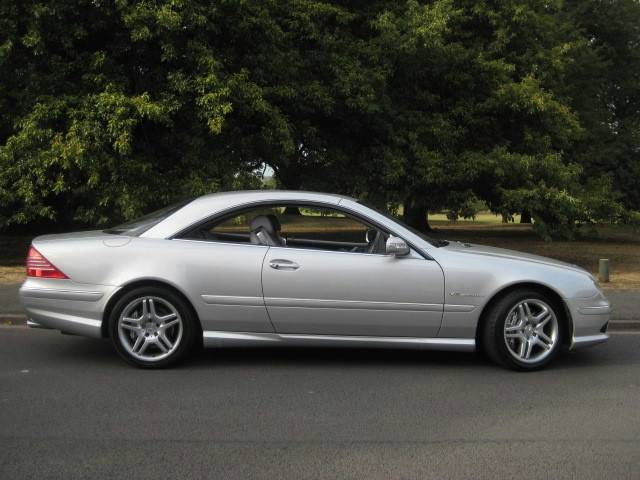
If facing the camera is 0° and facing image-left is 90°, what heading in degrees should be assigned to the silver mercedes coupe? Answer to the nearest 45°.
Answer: approximately 270°
